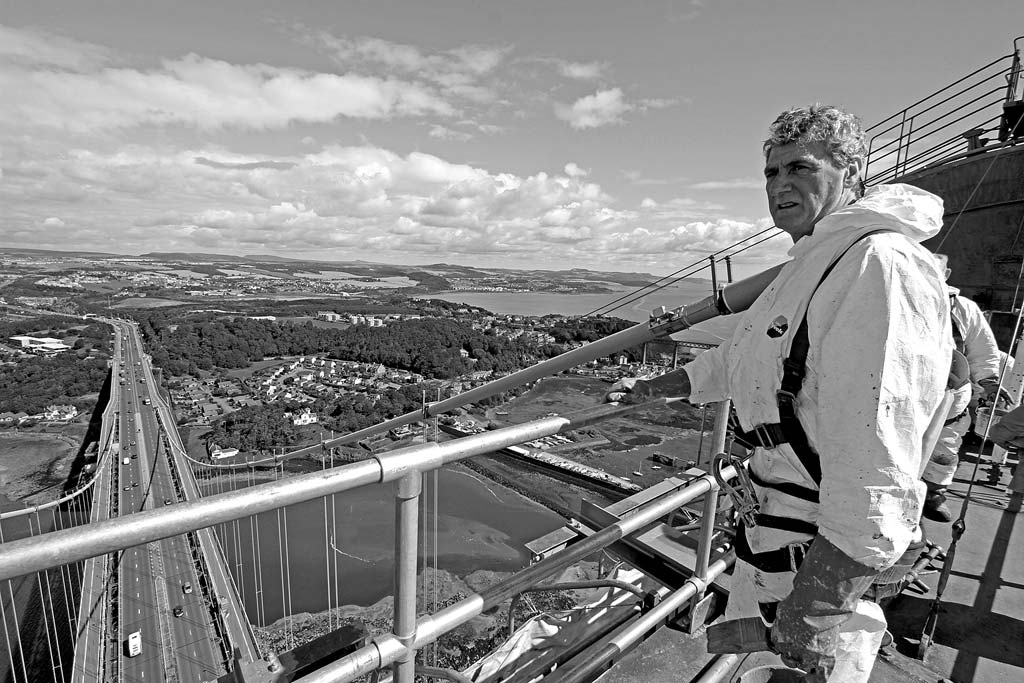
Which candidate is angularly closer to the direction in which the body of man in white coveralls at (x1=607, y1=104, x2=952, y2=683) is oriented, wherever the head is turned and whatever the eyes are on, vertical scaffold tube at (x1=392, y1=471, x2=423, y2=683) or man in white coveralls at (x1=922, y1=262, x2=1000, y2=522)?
the vertical scaffold tube

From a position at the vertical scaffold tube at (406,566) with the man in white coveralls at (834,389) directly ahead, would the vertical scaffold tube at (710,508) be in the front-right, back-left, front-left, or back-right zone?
front-left

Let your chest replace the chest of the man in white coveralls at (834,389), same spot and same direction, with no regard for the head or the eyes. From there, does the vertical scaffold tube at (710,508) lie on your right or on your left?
on your right

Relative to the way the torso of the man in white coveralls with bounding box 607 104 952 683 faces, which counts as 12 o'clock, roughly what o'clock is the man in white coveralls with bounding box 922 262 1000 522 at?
the man in white coveralls with bounding box 922 262 1000 522 is roughly at 5 o'clock from the man in white coveralls with bounding box 607 104 952 683.

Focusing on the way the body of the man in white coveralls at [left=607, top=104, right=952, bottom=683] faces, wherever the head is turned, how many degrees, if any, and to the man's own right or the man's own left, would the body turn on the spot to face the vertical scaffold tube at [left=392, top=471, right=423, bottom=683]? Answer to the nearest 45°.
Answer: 0° — they already face it
